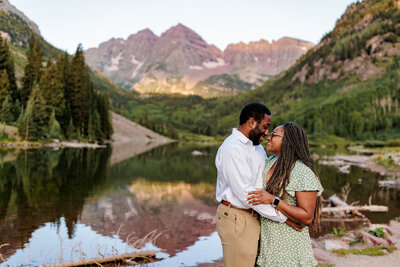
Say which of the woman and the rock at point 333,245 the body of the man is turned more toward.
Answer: the woman

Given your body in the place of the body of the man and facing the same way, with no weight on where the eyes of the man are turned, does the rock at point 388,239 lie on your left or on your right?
on your left

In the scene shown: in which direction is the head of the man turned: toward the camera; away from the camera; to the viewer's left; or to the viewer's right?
to the viewer's right

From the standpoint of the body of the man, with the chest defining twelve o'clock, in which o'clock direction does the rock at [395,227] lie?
The rock is roughly at 10 o'clock from the man.

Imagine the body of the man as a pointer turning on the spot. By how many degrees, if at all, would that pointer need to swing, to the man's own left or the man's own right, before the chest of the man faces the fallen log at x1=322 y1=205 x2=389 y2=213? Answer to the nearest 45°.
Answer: approximately 90° to the man's own left

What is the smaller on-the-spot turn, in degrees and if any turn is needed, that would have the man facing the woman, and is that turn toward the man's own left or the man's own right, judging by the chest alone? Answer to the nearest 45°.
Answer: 0° — they already face them

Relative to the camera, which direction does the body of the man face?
to the viewer's right

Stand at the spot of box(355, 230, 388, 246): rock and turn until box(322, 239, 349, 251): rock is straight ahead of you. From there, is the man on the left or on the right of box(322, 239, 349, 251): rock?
left

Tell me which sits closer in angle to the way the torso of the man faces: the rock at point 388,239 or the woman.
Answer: the woman
